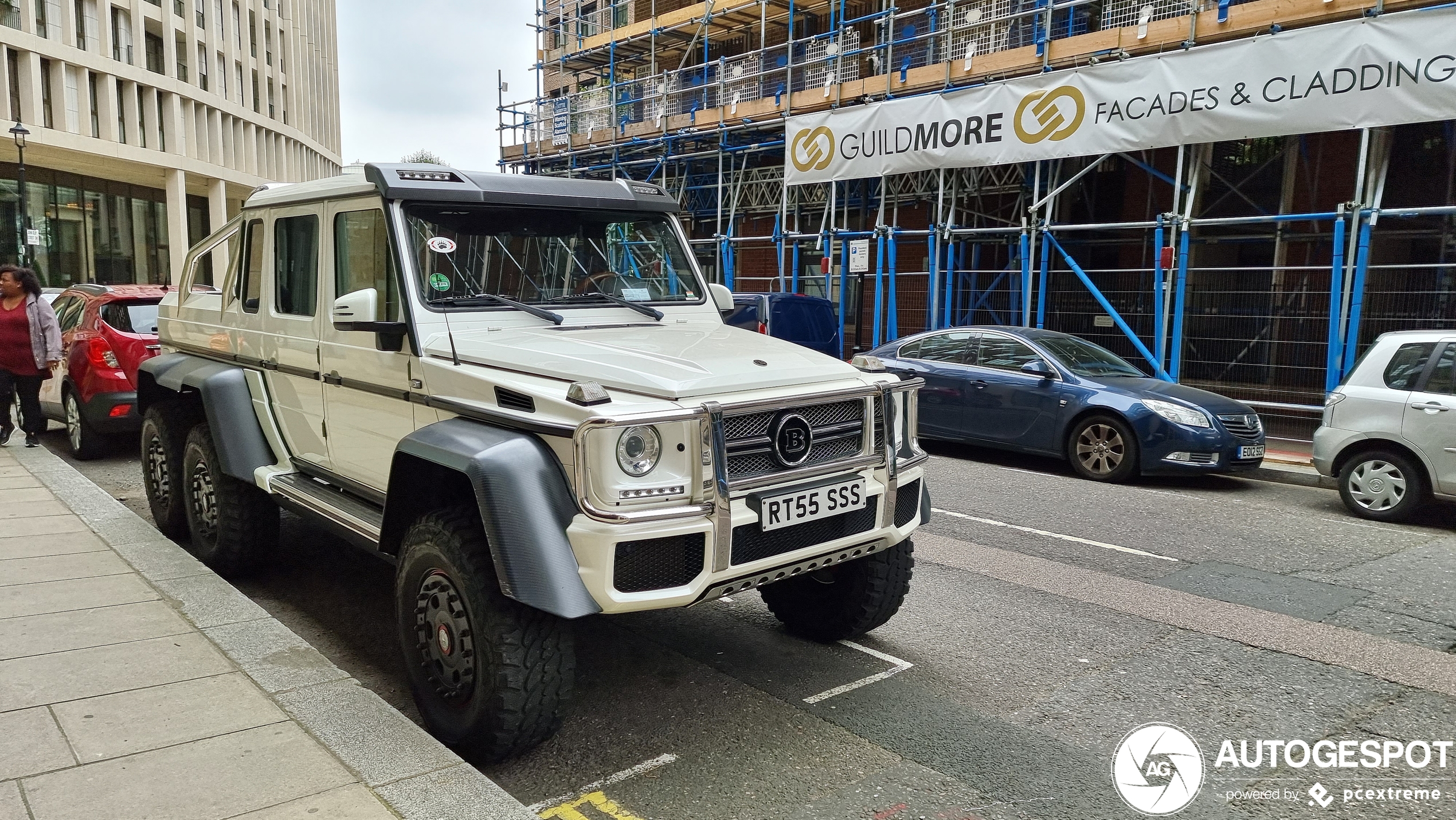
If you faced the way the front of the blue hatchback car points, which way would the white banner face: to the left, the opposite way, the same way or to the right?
to the right

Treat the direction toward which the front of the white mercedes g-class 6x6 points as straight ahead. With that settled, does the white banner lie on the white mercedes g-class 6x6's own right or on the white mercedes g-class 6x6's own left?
on the white mercedes g-class 6x6's own left

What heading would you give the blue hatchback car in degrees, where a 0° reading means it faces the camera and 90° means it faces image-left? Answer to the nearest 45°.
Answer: approximately 315°

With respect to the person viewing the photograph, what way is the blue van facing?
facing away from the viewer and to the left of the viewer

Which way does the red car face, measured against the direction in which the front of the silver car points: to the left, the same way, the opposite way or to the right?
the opposite way

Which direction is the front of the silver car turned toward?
to the viewer's right

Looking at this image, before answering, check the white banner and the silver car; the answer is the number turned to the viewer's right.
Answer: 1

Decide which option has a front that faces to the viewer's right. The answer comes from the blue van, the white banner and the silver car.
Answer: the silver car

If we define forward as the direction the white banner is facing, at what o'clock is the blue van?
The blue van is roughly at 1 o'clock from the white banner.
